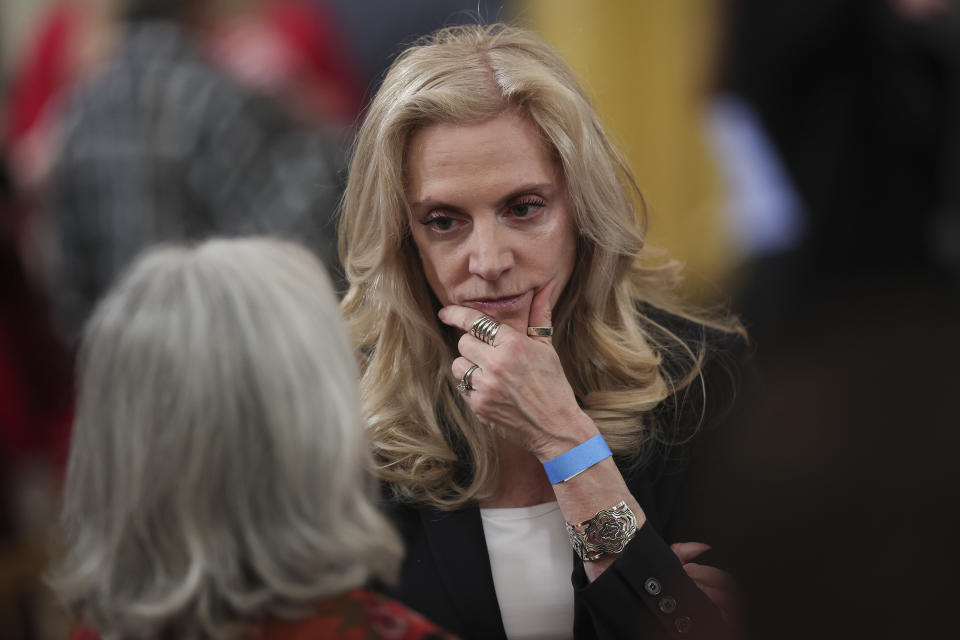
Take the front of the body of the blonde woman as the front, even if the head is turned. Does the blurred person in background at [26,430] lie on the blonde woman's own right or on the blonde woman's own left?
on the blonde woman's own right

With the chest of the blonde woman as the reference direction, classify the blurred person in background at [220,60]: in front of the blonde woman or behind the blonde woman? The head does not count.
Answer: behind

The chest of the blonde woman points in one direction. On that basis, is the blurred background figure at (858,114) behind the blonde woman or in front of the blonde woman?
behind

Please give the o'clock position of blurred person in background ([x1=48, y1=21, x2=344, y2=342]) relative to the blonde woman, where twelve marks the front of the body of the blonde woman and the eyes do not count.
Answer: The blurred person in background is roughly at 5 o'clock from the blonde woman.

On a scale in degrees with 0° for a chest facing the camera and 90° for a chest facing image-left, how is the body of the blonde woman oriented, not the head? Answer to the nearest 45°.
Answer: approximately 0°
